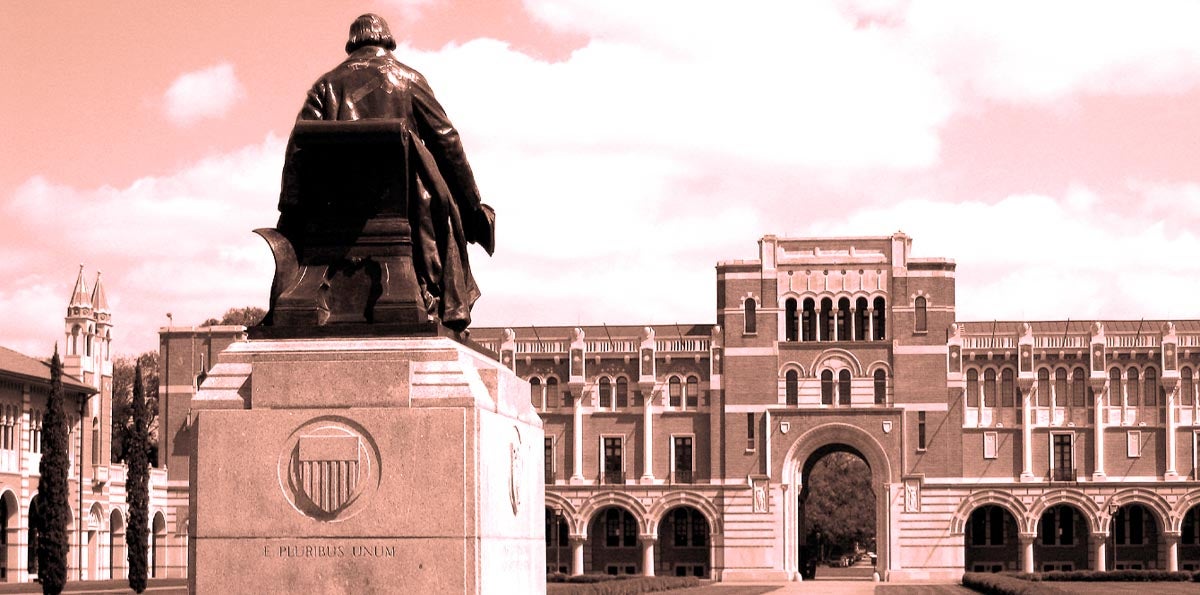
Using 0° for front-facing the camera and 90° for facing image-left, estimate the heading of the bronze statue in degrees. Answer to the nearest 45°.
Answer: approximately 180°
